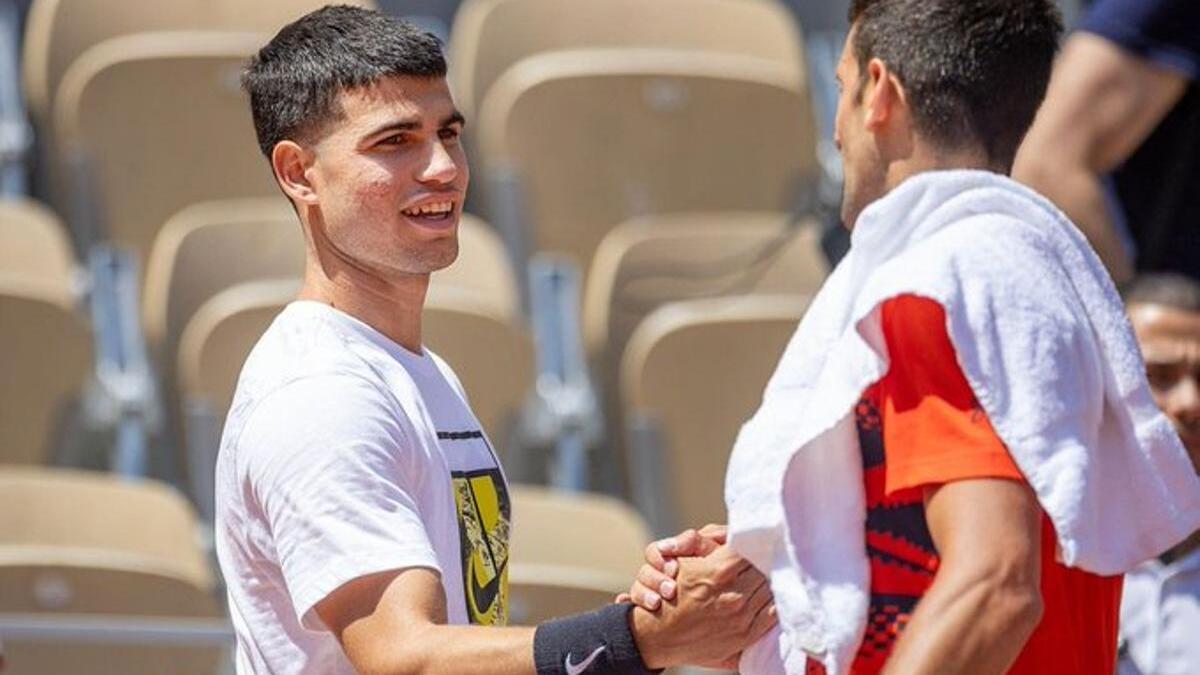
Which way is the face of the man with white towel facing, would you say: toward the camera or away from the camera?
away from the camera

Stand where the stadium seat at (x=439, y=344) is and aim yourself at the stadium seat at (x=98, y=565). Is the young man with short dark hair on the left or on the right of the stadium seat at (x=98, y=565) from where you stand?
left

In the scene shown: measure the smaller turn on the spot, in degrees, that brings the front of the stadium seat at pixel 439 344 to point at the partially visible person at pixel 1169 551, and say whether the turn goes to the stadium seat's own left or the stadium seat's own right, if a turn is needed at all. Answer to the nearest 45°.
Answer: approximately 45° to the stadium seat's own left

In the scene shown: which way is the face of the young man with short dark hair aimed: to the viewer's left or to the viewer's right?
to the viewer's right

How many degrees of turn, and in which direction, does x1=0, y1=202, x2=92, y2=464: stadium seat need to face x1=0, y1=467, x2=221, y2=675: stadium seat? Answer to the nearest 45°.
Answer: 0° — it already faces it

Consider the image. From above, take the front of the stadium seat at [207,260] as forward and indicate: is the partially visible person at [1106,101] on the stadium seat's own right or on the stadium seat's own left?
on the stadium seat's own left
